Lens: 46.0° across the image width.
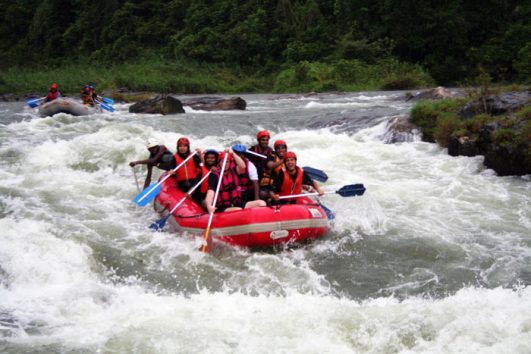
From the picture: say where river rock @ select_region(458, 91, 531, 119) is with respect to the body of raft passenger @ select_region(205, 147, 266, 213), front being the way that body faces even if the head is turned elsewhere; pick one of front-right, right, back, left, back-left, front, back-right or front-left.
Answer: left

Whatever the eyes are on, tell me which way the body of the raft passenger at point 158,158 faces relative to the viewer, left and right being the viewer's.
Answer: facing the viewer and to the left of the viewer

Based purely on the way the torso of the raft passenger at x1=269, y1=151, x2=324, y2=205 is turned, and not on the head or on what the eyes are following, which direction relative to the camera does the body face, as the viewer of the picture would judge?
toward the camera

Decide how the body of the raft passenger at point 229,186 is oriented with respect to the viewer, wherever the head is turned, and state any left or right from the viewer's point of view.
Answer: facing the viewer and to the right of the viewer

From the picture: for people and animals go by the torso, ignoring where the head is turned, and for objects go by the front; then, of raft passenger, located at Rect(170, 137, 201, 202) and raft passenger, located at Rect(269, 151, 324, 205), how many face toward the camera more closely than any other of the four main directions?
2

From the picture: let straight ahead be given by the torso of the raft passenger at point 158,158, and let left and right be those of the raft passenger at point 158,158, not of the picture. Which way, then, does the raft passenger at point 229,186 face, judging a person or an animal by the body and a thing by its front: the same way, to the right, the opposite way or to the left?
to the left

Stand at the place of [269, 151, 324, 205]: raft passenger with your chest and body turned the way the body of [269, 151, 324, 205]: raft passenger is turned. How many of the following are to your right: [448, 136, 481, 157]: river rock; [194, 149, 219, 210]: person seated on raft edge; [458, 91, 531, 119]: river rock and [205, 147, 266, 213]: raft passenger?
2

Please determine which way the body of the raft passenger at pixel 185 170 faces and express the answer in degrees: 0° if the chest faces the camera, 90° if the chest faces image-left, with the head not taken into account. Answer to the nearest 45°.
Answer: approximately 0°
